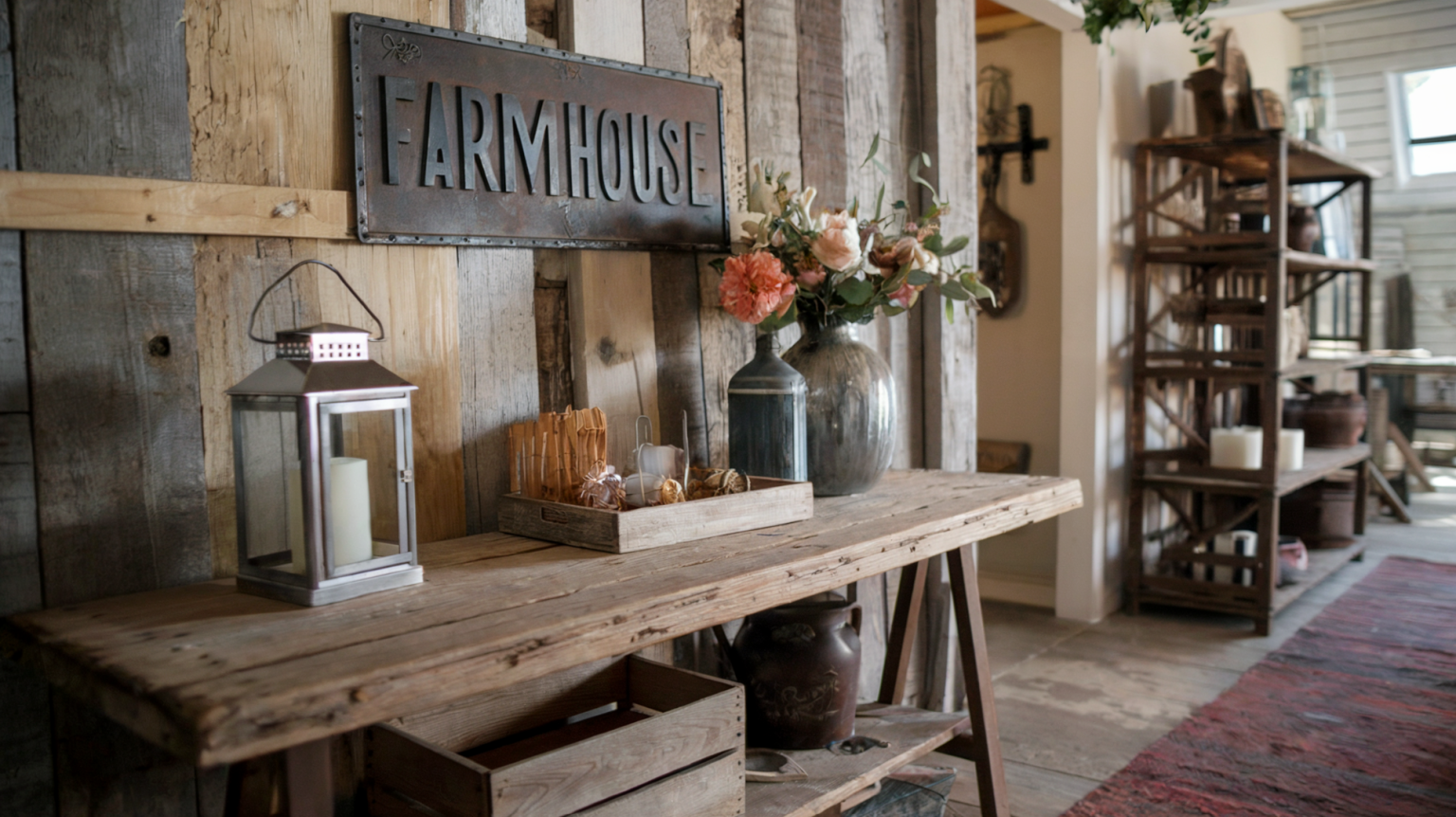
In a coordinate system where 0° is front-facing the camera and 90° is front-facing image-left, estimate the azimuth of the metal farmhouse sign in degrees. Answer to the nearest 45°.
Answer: approximately 315°

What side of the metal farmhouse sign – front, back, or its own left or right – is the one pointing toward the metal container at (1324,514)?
left

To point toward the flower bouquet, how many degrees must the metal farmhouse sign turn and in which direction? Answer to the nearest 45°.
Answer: approximately 45° to its left

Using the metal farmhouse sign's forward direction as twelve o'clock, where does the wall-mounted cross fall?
The wall-mounted cross is roughly at 9 o'clock from the metal farmhouse sign.
